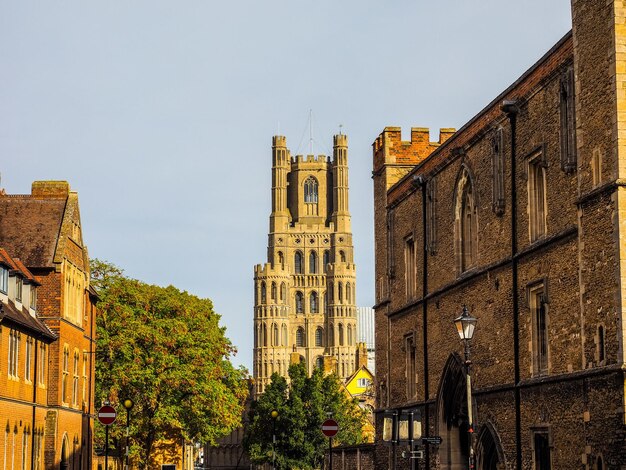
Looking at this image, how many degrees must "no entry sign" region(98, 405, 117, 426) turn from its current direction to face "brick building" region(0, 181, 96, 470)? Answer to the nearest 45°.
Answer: approximately 135° to its right

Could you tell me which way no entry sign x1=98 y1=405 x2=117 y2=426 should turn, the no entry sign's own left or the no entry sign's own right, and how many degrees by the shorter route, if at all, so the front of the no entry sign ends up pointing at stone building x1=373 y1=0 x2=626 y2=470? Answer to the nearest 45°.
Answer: approximately 45° to the no entry sign's own left

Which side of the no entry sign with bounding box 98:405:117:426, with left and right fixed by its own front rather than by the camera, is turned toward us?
front

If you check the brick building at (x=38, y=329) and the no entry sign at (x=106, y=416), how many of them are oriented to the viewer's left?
0

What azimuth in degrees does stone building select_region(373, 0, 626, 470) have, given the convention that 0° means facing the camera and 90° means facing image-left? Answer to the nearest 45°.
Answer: approximately 45°

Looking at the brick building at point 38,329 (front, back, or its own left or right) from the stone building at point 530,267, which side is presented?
front

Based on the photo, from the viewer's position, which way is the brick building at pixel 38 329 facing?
facing the viewer and to the right of the viewer

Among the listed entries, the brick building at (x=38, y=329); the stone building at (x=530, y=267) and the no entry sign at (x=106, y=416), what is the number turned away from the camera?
0
